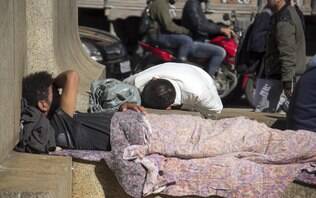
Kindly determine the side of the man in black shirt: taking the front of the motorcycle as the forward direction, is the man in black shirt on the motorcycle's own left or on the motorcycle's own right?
on the motorcycle's own right

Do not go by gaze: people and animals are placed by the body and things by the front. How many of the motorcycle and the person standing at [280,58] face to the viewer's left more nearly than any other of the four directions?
1

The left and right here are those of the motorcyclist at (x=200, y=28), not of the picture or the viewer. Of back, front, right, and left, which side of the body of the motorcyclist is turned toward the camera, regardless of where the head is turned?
right

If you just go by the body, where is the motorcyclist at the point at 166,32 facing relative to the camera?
to the viewer's right

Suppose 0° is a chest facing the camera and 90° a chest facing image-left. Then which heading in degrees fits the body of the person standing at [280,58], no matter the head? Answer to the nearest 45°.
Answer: approximately 90°

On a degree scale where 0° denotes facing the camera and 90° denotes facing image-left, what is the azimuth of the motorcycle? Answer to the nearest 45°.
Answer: approximately 270°
